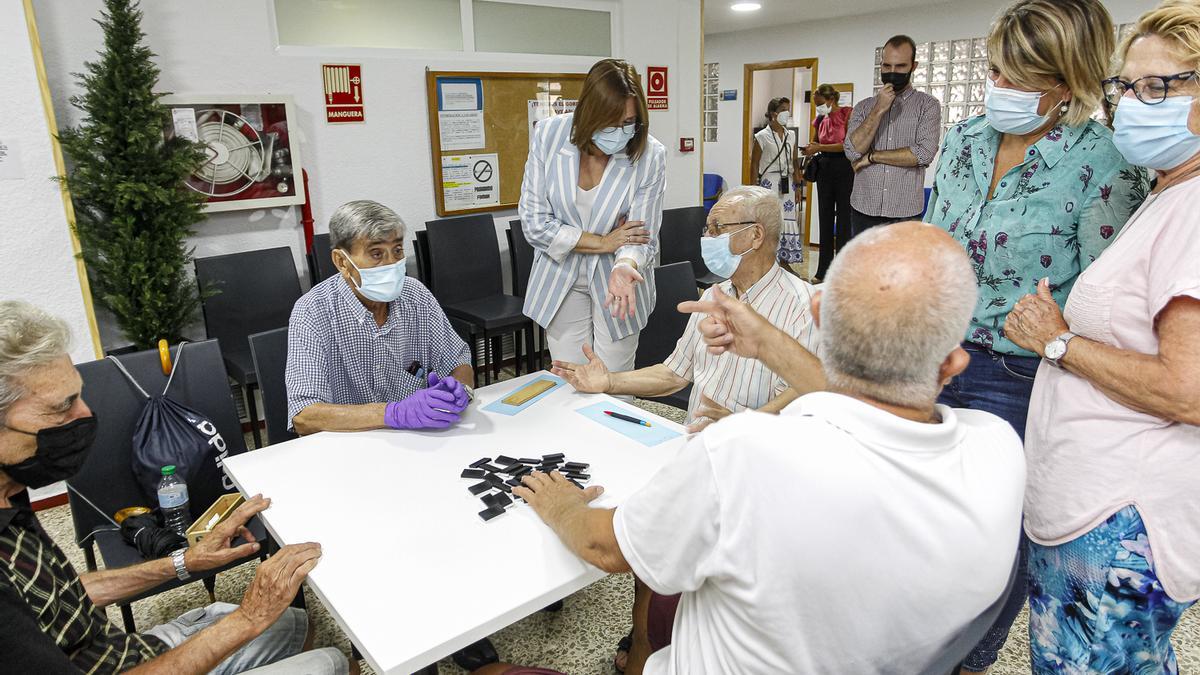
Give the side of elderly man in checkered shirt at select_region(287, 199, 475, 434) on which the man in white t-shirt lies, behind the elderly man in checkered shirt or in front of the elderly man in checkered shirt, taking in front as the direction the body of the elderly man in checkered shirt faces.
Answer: in front

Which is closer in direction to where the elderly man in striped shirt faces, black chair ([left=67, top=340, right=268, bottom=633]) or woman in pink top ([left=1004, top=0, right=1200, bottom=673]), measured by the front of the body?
the black chair

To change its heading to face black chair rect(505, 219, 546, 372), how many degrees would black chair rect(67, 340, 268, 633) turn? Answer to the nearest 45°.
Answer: approximately 90° to its left

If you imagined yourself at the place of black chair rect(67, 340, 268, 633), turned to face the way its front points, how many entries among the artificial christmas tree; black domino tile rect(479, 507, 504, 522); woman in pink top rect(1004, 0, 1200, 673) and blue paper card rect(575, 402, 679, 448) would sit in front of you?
3

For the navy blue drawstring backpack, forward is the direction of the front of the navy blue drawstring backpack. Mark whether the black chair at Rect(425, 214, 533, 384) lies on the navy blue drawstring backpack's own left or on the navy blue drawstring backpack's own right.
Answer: on the navy blue drawstring backpack's own left

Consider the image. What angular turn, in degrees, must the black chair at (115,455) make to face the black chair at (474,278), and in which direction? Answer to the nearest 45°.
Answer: approximately 90° to its left

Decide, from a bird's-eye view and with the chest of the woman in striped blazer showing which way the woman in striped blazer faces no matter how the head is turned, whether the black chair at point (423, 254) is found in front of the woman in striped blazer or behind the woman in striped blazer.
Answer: behind

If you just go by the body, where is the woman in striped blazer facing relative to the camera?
toward the camera

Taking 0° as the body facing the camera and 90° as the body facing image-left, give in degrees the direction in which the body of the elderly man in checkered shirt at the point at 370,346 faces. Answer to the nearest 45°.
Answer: approximately 315°

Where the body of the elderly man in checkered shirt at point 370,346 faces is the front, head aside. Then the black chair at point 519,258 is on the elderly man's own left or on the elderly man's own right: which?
on the elderly man's own left

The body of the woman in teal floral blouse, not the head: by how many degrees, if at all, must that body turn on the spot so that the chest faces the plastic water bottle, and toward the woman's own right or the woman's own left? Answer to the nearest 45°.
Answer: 0° — they already face it

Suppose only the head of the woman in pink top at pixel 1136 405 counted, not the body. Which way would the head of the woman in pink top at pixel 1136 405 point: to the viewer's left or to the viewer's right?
to the viewer's left

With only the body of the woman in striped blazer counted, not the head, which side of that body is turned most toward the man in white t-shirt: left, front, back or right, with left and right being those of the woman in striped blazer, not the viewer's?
front

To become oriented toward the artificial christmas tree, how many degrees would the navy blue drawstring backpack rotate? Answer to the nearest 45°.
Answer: approximately 135° to its left

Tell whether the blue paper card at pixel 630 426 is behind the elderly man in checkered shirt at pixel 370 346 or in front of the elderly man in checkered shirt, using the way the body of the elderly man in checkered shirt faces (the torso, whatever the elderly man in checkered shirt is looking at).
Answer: in front

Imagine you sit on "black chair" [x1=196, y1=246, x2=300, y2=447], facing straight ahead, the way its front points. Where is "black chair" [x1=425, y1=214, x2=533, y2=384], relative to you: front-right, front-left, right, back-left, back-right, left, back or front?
front-left

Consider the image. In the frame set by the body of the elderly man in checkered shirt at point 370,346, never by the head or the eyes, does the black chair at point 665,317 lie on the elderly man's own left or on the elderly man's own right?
on the elderly man's own left
